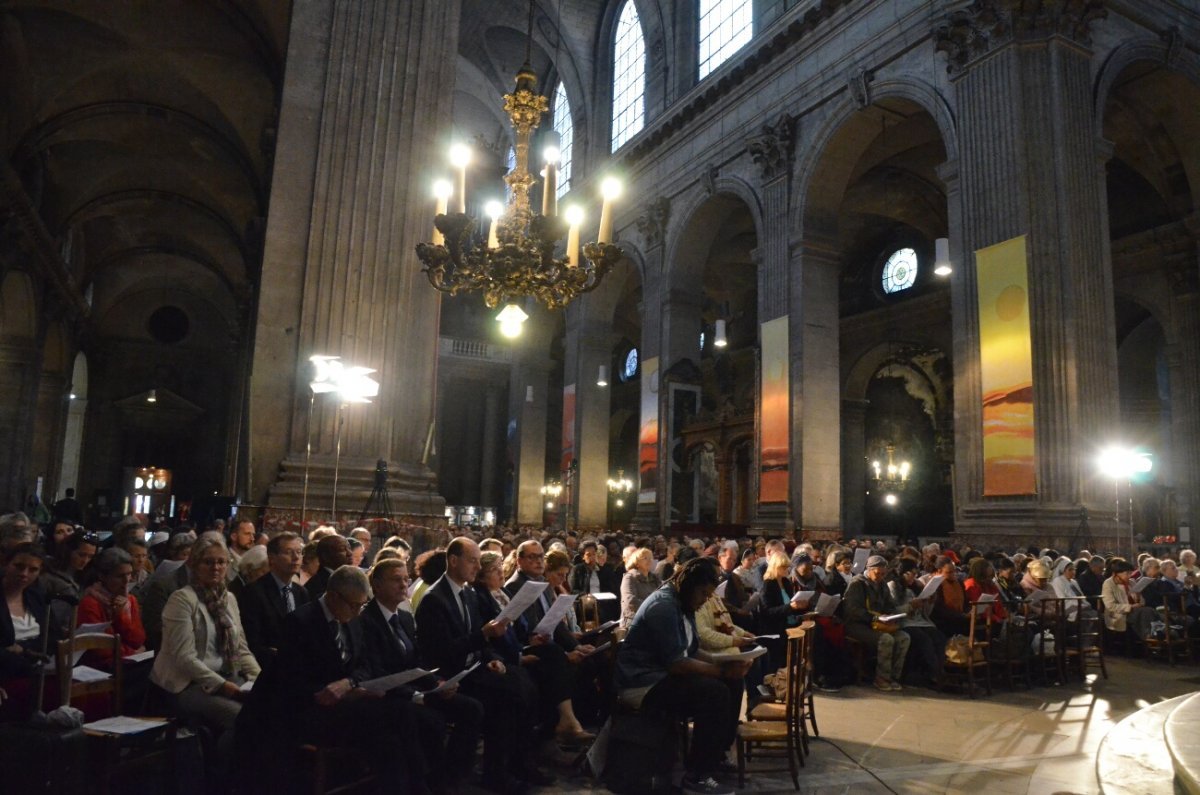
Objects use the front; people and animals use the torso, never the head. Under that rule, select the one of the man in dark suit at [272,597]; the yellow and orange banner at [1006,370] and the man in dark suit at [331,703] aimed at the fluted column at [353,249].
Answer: the yellow and orange banner

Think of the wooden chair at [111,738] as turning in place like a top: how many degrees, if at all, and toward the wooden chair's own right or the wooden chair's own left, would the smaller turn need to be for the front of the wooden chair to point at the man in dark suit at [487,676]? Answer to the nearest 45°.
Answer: approximately 45° to the wooden chair's own left

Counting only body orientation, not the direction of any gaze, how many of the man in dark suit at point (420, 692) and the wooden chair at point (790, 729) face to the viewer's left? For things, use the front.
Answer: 1

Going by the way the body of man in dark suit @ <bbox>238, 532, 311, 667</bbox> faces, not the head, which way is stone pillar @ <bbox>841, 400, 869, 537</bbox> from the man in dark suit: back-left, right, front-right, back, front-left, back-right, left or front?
left

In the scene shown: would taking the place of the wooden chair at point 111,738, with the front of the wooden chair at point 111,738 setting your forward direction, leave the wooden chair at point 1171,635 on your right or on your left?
on your left

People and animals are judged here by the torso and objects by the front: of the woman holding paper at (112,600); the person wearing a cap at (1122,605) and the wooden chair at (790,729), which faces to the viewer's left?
the wooden chair

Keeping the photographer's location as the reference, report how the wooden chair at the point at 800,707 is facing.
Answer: facing to the left of the viewer

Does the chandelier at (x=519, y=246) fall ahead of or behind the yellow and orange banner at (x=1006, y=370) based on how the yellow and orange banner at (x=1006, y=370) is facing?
ahead

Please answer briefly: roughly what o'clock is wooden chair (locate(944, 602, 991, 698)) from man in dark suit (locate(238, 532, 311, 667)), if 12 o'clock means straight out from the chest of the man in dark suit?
The wooden chair is roughly at 10 o'clock from the man in dark suit.

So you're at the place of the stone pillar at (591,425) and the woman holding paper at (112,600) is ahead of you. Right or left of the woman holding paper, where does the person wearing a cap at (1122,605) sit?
left

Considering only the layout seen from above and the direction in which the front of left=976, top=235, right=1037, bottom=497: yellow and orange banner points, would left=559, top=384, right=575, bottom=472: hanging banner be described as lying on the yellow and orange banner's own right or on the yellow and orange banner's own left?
on the yellow and orange banner's own right

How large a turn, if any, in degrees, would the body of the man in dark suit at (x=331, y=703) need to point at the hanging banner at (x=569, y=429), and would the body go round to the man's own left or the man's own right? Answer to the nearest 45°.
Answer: approximately 135° to the man's own left

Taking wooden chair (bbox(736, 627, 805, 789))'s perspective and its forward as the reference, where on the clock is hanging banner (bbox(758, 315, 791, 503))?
The hanging banner is roughly at 3 o'clock from the wooden chair.

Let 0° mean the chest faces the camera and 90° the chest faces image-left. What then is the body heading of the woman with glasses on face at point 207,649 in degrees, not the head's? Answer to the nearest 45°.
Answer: approximately 315°

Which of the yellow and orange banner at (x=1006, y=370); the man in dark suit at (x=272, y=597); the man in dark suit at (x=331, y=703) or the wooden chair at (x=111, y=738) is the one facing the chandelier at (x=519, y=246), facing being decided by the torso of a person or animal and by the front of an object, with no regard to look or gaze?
the yellow and orange banner
